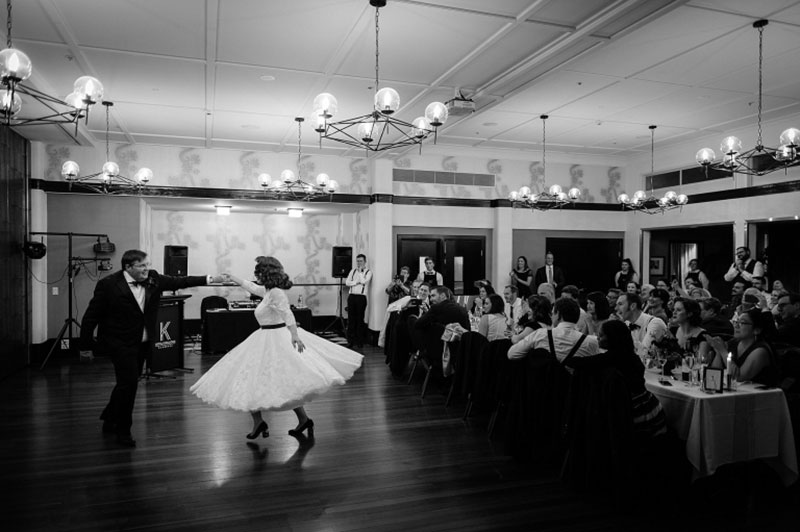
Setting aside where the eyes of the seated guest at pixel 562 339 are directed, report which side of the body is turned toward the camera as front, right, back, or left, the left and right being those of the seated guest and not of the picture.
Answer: back

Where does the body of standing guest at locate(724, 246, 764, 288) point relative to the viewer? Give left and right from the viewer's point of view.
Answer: facing the viewer and to the left of the viewer

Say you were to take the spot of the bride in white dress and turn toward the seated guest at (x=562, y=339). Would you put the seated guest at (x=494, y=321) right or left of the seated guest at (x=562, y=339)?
left

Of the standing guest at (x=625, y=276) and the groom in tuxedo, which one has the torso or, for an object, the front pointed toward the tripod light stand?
the standing guest

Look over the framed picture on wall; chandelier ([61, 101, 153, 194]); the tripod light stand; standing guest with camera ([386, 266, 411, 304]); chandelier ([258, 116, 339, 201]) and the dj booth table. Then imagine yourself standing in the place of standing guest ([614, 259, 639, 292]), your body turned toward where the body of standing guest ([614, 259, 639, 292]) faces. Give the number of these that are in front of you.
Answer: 5

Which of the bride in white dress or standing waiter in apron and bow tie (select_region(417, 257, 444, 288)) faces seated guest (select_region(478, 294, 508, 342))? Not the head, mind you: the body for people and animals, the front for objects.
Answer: the standing waiter in apron and bow tie

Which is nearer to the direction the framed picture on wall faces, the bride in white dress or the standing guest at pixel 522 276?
the bride in white dress

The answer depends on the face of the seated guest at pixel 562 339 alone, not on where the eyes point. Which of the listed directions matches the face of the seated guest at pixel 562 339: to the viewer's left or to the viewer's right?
to the viewer's left

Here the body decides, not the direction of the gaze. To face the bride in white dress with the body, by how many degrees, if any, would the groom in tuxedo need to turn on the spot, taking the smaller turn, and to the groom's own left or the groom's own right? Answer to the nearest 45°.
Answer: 0° — they already face them

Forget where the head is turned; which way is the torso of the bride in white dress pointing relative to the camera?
to the viewer's left

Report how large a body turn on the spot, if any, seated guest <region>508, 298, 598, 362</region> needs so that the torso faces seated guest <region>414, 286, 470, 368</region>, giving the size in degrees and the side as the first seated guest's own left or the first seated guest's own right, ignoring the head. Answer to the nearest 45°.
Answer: approximately 45° to the first seated guest's own left

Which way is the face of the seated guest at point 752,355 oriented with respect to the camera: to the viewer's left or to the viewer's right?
to the viewer's left

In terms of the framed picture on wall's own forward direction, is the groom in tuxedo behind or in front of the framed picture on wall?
in front

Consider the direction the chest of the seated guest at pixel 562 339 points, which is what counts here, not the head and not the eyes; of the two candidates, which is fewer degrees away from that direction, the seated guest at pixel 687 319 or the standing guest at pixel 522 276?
the standing guest

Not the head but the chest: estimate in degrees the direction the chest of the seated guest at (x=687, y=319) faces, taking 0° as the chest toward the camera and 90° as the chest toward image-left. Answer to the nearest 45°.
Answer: approximately 45°

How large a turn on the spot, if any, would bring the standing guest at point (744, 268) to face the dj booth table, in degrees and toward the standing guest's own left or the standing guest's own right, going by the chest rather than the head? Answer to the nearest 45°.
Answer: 0° — they already face it
